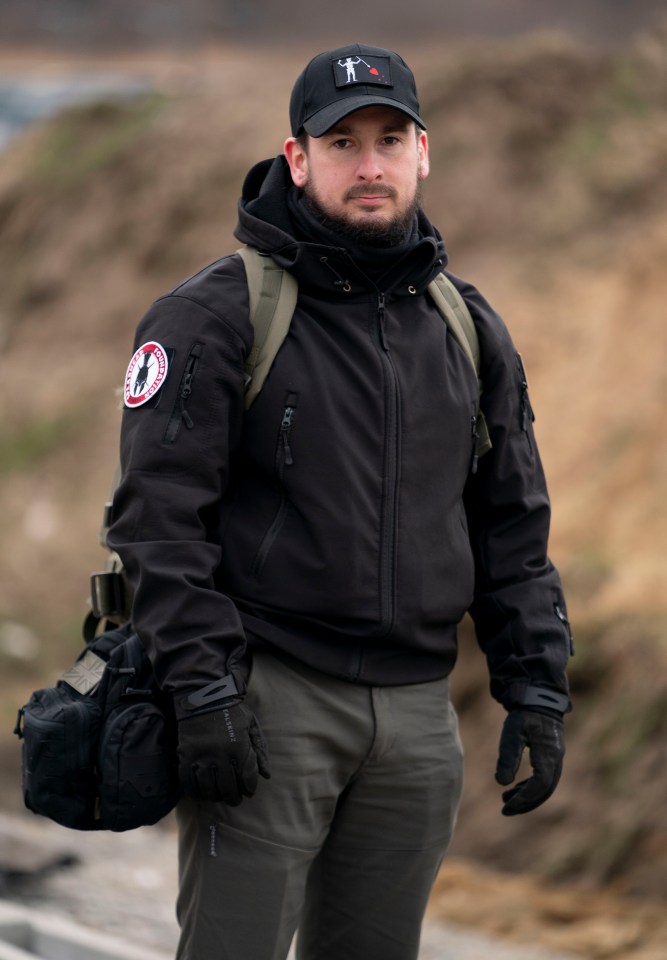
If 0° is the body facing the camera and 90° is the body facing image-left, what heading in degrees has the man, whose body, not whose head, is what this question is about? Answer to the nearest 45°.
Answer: approximately 315°
